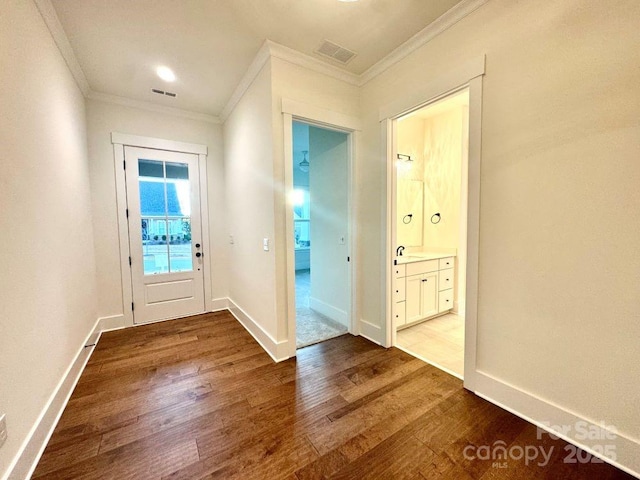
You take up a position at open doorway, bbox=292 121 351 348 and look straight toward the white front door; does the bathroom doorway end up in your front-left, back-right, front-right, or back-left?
back-right

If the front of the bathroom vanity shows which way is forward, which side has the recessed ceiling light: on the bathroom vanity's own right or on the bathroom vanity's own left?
on the bathroom vanity's own right

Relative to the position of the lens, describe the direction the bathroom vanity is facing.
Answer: facing the viewer and to the right of the viewer

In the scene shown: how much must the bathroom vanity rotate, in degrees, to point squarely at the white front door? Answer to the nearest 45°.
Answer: approximately 135° to its right

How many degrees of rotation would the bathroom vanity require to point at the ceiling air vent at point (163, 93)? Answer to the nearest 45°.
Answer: approximately 90° to its right

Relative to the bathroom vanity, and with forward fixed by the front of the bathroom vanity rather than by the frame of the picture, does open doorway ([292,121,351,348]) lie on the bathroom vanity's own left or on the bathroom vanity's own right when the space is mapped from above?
on the bathroom vanity's own right
